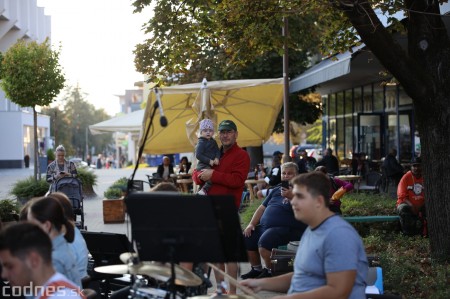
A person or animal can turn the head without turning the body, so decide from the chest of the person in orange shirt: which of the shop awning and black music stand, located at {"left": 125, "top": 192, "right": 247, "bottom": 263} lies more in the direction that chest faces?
the black music stand

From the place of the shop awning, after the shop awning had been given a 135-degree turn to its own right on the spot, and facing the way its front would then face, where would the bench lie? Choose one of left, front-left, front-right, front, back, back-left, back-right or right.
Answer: back

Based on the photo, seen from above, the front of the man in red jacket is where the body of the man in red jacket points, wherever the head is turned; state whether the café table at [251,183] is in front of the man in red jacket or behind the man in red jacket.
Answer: behind

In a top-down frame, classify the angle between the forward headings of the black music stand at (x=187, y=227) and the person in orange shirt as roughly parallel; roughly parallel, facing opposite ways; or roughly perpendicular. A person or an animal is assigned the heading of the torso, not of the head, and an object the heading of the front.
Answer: roughly parallel, facing opposite ways

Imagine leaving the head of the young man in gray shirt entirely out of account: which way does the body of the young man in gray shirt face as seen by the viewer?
to the viewer's left

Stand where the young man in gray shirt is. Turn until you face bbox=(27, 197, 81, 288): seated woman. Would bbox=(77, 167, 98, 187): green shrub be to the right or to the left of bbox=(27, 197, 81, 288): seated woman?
right

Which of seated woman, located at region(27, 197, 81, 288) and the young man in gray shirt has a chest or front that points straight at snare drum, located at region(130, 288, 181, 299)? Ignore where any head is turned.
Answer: the young man in gray shirt

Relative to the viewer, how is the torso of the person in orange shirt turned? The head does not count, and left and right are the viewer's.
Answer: facing the viewer

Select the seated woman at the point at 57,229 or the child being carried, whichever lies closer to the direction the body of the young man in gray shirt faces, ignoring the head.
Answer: the seated woman

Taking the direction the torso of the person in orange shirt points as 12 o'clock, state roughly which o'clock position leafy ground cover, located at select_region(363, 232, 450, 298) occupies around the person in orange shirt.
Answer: The leafy ground cover is roughly at 12 o'clock from the person in orange shirt.

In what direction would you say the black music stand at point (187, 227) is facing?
away from the camera

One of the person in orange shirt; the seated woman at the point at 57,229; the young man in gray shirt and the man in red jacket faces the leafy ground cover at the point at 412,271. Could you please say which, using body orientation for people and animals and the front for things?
the person in orange shirt
